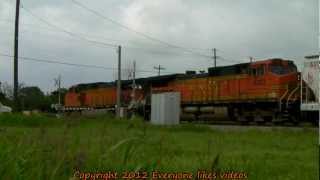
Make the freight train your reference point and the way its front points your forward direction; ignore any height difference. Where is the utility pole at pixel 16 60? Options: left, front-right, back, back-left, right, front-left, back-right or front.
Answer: back-right

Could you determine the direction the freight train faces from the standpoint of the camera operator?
facing the viewer and to the right of the viewer

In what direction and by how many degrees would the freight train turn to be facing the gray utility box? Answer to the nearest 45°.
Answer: approximately 90° to its right

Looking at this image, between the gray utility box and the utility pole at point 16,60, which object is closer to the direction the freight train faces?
the gray utility box
